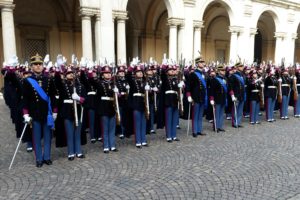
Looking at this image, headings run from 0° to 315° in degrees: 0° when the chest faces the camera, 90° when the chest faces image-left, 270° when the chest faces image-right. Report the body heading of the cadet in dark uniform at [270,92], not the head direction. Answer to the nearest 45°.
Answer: approximately 315°

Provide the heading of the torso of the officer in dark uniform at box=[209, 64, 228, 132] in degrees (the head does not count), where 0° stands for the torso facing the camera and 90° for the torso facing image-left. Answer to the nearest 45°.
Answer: approximately 315°

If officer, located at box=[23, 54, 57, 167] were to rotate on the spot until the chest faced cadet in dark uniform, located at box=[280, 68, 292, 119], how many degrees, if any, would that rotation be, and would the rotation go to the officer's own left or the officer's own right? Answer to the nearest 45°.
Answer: approximately 90° to the officer's own left

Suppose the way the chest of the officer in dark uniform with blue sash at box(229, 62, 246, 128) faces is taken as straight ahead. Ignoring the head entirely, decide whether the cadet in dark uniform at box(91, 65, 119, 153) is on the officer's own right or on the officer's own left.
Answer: on the officer's own right
